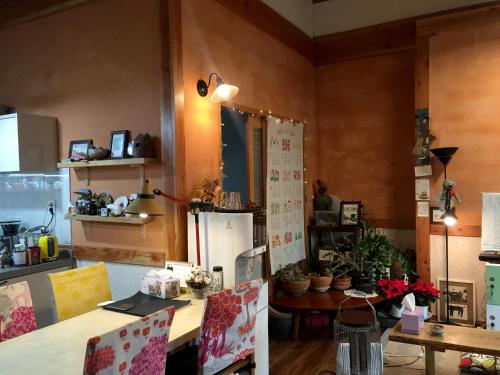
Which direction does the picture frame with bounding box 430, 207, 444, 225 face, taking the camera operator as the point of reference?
facing the viewer

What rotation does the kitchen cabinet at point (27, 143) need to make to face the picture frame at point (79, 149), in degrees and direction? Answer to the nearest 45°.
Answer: approximately 90° to its left

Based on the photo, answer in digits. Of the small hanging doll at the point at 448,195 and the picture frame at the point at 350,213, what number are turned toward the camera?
2

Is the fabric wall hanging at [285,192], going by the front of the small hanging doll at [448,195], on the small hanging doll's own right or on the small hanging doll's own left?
on the small hanging doll's own right

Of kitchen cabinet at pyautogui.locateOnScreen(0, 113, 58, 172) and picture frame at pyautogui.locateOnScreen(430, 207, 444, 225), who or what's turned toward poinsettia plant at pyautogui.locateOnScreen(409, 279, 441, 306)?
the picture frame

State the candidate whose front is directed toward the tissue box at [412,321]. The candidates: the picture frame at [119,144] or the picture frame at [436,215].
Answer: the picture frame at [436,215]

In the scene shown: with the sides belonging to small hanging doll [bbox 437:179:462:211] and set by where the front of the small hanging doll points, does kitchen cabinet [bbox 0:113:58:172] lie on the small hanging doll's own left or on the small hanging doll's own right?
on the small hanging doll's own right

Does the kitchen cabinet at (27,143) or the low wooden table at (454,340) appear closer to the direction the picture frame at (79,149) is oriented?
the low wooden table

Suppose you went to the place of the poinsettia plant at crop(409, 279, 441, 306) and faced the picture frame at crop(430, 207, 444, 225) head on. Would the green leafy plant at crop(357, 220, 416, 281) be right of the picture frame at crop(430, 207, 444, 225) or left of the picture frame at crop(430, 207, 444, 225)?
left

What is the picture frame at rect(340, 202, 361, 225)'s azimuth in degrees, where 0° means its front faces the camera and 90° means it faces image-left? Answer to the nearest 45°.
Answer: approximately 0°

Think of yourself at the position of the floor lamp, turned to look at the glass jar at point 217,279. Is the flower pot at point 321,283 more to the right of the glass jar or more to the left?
right
